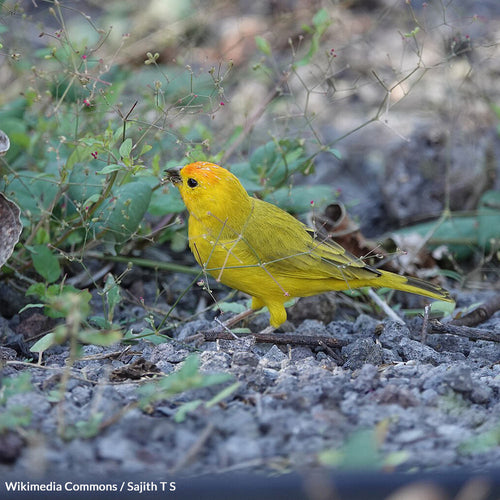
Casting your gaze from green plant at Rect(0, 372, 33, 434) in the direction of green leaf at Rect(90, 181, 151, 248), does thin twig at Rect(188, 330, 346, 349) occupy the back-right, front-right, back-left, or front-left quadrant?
front-right

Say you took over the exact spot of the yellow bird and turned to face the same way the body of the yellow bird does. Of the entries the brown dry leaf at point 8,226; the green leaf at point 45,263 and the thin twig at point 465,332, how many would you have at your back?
1

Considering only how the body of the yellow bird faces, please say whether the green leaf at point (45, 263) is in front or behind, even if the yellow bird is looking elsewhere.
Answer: in front

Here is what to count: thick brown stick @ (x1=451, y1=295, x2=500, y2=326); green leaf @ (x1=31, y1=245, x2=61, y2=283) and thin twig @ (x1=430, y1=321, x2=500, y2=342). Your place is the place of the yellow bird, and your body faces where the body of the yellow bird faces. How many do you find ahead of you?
1

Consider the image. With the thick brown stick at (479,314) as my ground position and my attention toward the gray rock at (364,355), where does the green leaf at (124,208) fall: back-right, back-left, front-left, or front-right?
front-right

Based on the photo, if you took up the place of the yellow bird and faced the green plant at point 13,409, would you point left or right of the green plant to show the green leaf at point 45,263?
right

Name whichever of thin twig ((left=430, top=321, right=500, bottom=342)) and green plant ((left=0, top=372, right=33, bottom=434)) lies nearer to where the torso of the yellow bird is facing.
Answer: the green plant

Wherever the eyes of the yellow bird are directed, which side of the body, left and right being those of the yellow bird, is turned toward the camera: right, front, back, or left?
left

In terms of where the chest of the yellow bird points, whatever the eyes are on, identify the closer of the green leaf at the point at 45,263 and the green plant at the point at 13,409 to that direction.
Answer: the green leaf

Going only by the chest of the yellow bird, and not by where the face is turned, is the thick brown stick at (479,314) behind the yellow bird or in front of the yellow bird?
behind
